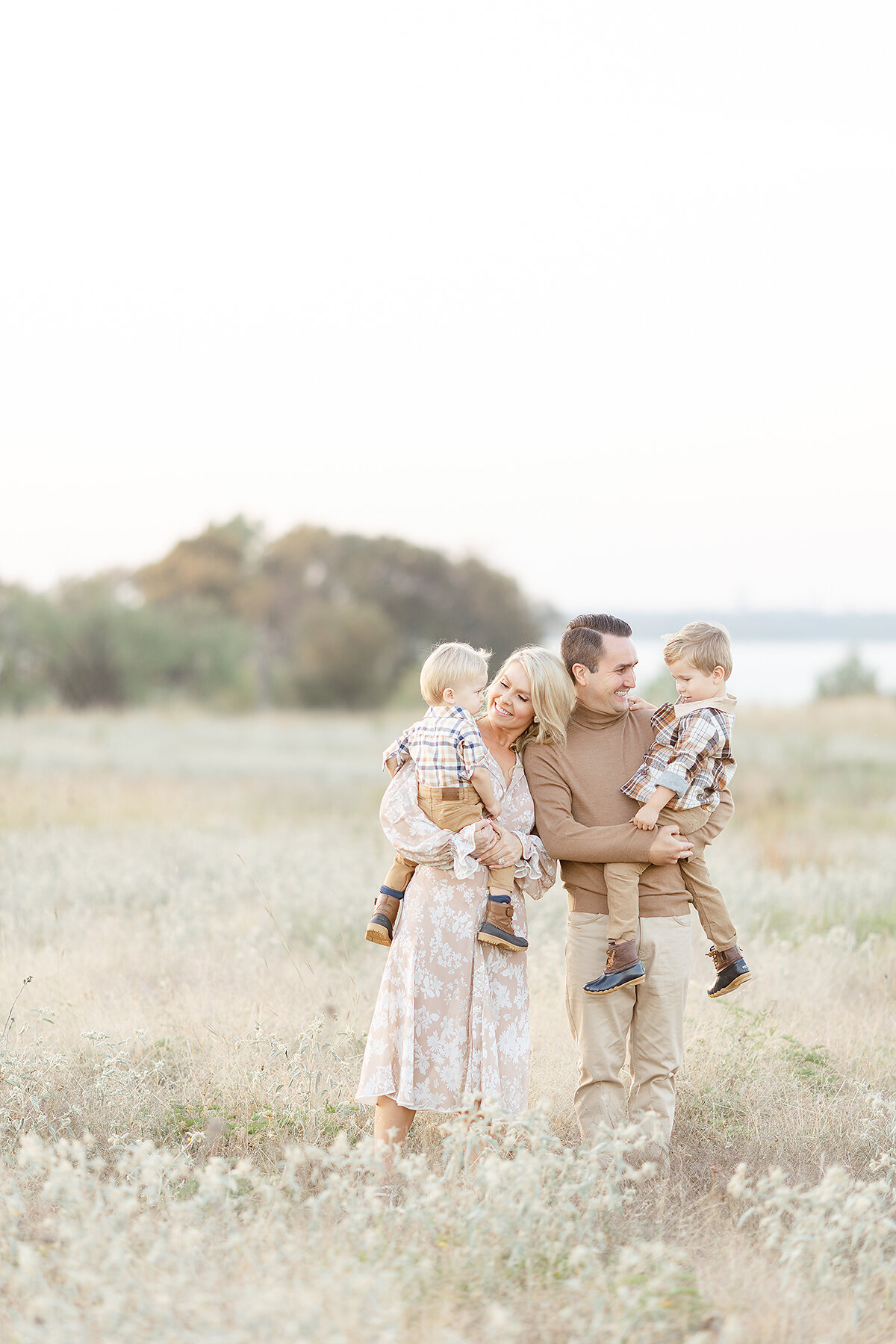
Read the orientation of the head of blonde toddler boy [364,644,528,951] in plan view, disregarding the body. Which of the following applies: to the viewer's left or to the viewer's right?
to the viewer's right

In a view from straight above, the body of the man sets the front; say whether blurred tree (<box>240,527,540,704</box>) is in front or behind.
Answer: behind

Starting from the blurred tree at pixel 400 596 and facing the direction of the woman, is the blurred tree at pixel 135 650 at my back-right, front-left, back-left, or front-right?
front-right

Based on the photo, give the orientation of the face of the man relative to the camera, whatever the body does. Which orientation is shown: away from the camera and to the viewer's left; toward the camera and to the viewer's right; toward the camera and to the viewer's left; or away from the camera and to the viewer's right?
toward the camera and to the viewer's right

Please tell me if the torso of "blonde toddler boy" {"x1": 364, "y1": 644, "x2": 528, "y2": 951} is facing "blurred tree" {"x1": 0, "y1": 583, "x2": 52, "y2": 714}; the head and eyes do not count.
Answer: no

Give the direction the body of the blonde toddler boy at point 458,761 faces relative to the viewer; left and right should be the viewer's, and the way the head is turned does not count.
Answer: facing away from the viewer and to the right of the viewer

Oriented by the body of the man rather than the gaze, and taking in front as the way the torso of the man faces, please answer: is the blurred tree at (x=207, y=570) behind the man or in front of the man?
behind

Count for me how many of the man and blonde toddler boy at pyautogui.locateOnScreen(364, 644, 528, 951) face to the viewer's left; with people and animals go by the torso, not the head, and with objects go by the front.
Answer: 0

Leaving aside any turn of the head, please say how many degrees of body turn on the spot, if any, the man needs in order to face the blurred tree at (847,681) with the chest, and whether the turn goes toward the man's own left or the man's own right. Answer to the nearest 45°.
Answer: approximately 135° to the man's own left

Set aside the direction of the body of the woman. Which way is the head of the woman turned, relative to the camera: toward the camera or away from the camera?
toward the camera

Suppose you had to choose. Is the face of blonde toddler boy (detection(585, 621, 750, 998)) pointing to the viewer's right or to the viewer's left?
to the viewer's left

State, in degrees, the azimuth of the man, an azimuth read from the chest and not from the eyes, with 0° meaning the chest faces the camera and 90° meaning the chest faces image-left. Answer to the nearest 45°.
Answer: approximately 315°

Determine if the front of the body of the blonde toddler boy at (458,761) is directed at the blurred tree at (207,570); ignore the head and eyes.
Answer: no

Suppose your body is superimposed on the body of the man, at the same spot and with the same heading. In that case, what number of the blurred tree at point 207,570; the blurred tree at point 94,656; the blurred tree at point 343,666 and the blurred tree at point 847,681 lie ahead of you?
0

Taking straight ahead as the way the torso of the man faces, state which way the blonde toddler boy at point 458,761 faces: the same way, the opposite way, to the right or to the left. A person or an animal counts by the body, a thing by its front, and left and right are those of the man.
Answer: to the left
